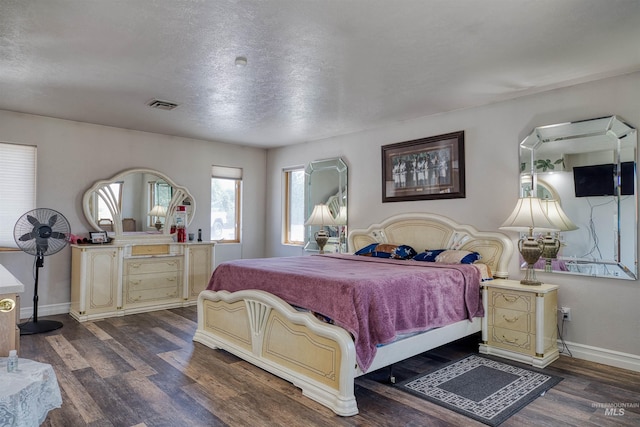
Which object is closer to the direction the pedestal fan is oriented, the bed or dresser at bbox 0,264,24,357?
the dresser

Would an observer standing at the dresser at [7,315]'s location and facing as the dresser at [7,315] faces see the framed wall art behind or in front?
in front

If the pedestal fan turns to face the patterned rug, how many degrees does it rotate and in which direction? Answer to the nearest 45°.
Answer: approximately 45° to its left

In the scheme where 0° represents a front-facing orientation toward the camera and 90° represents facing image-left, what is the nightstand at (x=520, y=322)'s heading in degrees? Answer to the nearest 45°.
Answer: approximately 45°

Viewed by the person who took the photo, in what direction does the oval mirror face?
facing the viewer and to the right of the viewer

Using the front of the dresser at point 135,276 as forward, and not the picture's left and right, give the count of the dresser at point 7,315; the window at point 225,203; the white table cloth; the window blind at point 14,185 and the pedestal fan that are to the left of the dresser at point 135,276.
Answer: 1

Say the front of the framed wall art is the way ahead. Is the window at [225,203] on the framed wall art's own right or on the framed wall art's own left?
on the framed wall art's own right

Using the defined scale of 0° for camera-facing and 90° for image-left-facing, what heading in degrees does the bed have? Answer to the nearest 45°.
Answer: approximately 45°

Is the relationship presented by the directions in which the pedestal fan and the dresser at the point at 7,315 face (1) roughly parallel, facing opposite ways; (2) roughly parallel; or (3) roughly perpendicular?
roughly perpendicular

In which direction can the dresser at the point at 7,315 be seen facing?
to the viewer's right

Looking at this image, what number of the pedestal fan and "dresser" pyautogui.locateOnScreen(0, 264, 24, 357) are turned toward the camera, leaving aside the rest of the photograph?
1

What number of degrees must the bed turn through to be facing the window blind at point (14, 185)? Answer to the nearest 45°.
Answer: approximately 45° to its right

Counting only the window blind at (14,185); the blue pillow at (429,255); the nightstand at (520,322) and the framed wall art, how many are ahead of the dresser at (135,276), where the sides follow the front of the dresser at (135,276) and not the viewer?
3

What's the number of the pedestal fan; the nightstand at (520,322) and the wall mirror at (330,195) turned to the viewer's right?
0

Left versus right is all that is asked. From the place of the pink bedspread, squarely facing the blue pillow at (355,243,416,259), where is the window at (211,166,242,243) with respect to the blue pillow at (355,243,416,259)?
left

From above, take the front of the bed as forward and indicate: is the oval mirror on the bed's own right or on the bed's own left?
on the bed's own right
